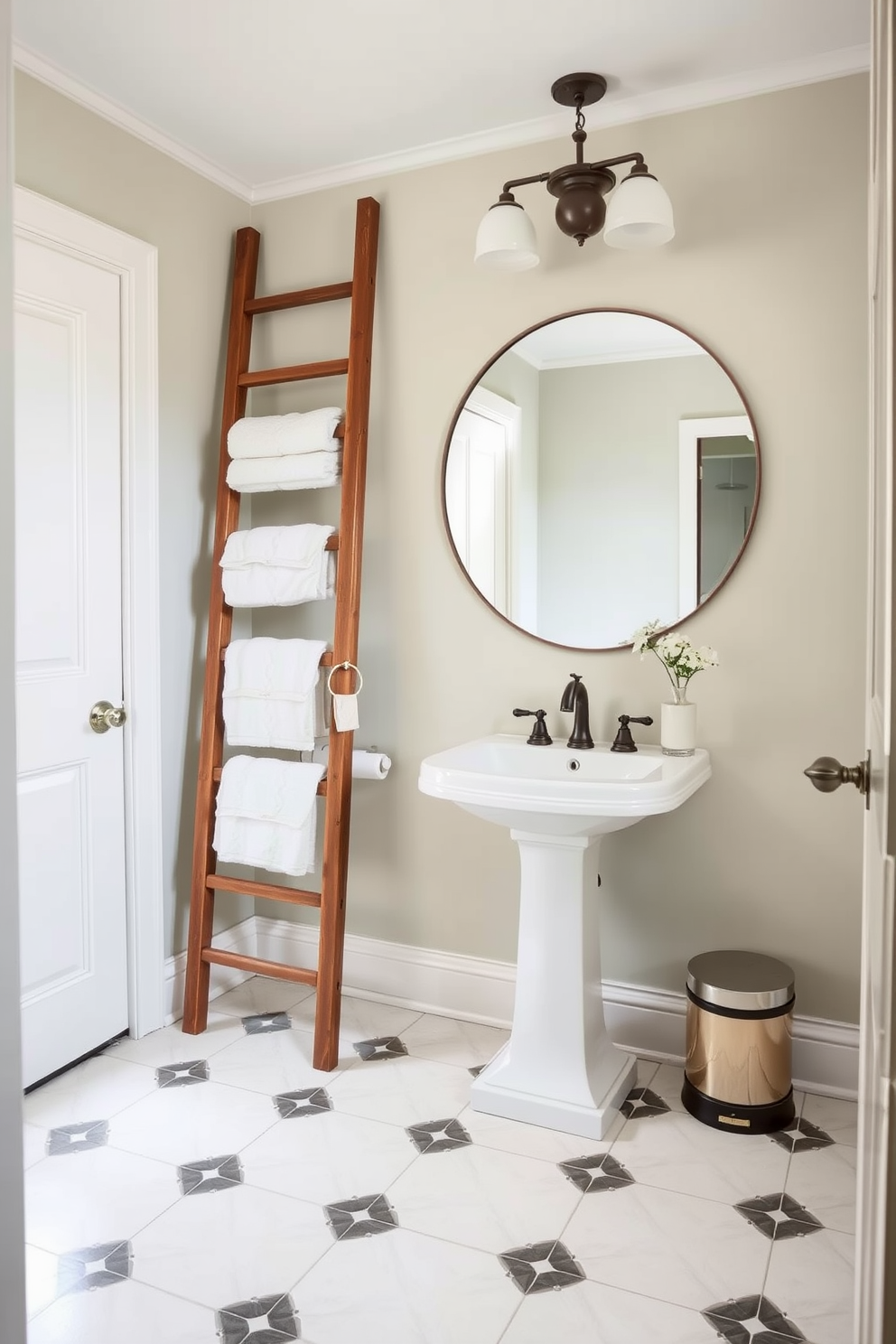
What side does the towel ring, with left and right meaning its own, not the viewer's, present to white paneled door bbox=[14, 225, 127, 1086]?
right

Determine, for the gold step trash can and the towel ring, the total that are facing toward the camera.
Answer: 2

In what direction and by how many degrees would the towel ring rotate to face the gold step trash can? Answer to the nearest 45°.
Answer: approximately 45° to its left
